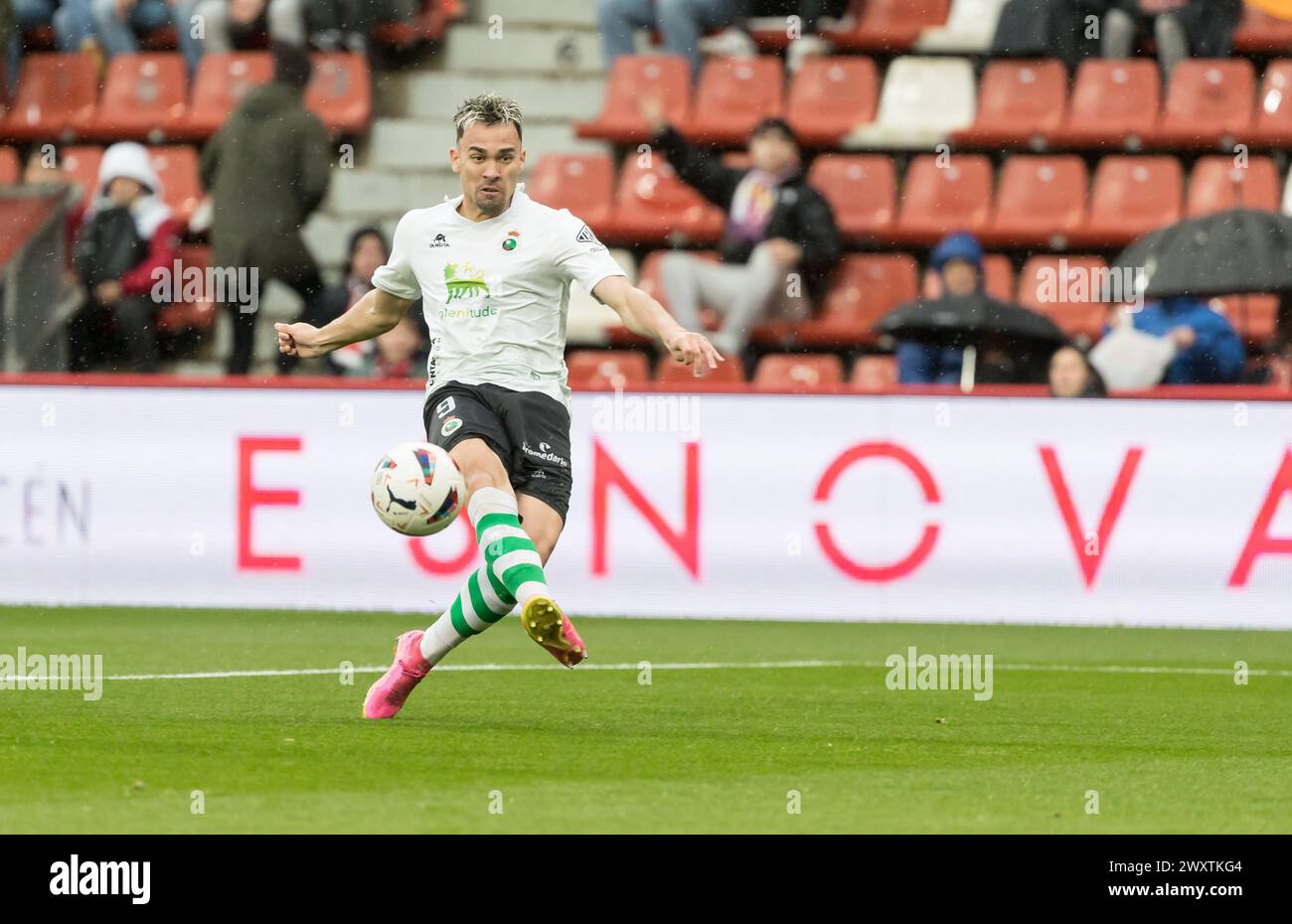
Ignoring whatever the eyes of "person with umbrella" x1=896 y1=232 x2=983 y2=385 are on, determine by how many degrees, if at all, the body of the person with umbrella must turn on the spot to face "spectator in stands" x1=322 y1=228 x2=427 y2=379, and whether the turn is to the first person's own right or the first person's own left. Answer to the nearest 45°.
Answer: approximately 90° to the first person's own right

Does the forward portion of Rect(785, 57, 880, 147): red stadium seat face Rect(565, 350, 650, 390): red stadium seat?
yes

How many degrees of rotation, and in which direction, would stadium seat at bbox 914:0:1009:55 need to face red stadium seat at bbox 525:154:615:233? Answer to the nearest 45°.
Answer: approximately 45° to its right

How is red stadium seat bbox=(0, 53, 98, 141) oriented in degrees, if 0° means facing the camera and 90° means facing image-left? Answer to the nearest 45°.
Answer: approximately 45°

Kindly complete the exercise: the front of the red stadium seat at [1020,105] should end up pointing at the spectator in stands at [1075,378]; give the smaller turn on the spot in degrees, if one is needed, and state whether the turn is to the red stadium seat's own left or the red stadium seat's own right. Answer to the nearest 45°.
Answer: approximately 45° to the red stadium seat's own left

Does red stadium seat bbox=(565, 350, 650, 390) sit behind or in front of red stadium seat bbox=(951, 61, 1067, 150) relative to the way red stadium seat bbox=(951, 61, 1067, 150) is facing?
in front

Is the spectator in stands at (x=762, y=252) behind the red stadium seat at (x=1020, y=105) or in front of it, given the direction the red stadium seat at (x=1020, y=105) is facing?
in front

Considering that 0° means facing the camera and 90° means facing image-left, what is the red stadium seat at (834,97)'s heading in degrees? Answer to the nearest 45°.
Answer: approximately 45°

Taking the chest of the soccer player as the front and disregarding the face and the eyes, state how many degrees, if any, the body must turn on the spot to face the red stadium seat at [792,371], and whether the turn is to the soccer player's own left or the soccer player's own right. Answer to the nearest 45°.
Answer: approximately 180°

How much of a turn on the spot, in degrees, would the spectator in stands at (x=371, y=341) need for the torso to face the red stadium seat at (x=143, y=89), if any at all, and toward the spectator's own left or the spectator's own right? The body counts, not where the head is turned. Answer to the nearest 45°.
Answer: approximately 135° to the spectator's own right

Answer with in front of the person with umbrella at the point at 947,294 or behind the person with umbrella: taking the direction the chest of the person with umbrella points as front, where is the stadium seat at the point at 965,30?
behind
